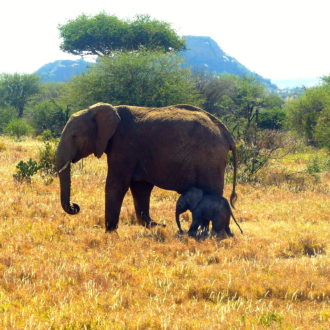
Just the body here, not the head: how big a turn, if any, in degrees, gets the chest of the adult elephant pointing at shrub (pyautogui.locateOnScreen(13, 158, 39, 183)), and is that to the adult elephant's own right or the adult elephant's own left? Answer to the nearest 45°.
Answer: approximately 45° to the adult elephant's own right

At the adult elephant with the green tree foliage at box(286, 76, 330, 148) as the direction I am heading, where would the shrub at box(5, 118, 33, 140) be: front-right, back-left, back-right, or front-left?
front-left

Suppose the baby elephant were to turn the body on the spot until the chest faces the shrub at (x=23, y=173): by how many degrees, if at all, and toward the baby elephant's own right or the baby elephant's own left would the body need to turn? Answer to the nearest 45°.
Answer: approximately 45° to the baby elephant's own right

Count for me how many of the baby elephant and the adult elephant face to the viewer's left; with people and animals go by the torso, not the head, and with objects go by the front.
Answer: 2

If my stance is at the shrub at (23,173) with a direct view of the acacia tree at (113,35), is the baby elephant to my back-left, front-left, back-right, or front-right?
back-right

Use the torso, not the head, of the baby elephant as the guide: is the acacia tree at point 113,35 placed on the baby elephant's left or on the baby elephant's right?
on the baby elephant's right

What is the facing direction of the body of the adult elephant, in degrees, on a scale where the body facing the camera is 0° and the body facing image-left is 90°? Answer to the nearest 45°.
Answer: approximately 90°

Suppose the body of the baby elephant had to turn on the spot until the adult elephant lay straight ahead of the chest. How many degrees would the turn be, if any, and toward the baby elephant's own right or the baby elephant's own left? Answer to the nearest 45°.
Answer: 0° — it already faces it

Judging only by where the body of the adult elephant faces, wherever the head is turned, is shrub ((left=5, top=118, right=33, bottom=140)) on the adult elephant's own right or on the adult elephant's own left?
on the adult elephant's own right

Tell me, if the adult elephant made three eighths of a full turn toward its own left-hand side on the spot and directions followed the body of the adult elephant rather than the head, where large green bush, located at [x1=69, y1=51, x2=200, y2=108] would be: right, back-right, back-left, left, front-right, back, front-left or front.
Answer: back-left

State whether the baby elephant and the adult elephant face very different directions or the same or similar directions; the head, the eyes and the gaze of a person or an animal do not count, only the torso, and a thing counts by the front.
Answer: same or similar directions

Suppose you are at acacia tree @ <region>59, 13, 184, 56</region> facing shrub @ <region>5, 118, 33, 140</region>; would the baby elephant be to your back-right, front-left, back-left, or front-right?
front-left

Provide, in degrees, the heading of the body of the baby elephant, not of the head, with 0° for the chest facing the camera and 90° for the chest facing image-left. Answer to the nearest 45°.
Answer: approximately 90°
